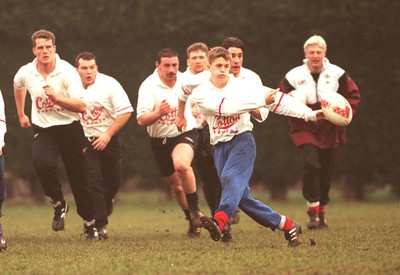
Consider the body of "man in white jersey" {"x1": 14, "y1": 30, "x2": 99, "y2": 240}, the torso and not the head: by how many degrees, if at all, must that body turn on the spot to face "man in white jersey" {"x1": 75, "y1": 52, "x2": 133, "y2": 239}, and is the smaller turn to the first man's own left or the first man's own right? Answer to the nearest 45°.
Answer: approximately 135° to the first man's own left

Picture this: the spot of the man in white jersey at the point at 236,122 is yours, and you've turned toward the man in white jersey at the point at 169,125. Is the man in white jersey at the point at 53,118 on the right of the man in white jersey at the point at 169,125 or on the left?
left

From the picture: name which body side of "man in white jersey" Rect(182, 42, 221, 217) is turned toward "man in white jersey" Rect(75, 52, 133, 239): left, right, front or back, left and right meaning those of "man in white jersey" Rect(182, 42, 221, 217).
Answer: right

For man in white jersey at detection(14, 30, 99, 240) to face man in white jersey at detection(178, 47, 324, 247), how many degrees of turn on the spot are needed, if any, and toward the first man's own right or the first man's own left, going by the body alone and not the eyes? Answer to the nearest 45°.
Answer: approximately 45° to the first man's own left

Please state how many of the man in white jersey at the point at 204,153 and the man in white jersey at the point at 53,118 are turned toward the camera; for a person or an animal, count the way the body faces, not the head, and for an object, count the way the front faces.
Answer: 2

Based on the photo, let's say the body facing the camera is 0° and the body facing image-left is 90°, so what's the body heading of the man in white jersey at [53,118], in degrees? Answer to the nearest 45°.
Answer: approximately 0°
